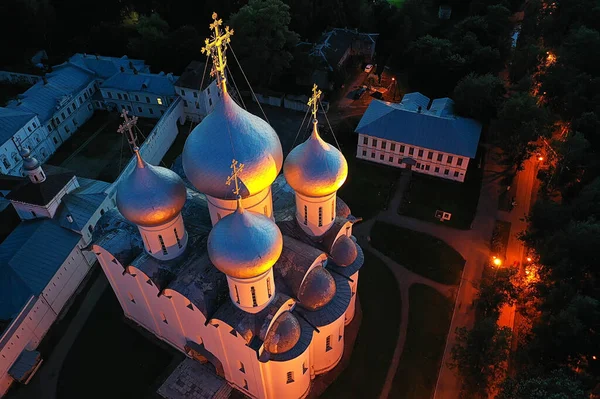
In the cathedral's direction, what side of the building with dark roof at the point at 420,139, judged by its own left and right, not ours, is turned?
front

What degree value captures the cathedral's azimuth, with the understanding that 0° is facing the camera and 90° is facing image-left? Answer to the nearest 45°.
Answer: approximately 135°

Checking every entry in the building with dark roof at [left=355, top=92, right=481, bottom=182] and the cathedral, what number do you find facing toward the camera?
1

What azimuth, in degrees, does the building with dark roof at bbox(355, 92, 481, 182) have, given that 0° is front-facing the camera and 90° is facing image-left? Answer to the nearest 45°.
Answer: approximately 0°

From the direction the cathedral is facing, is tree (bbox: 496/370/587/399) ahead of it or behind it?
behind

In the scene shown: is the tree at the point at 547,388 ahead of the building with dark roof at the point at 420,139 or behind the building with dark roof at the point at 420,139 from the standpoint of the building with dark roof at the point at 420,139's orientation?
ahead

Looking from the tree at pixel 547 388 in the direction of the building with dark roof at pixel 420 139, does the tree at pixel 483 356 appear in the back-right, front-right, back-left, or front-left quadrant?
front-left

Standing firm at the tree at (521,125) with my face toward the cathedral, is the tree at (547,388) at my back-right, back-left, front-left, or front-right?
front-left

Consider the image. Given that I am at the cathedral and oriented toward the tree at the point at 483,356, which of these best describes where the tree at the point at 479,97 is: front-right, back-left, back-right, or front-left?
front-left

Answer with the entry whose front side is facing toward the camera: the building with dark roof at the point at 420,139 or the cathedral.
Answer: the building with dark roof

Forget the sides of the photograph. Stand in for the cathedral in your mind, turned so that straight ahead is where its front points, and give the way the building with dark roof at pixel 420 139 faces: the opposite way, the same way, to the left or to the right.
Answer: to the left

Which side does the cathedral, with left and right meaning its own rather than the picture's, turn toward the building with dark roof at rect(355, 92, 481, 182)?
right
